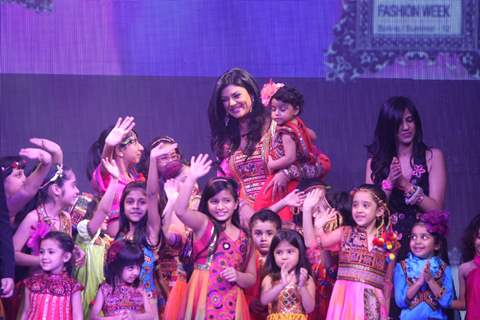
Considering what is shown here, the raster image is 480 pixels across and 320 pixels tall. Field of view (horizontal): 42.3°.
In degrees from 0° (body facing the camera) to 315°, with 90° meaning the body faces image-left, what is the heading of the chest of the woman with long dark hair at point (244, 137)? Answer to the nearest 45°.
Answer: approximately 0°

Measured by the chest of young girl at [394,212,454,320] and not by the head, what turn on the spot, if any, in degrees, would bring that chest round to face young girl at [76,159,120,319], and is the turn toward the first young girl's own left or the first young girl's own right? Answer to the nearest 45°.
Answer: approximately 90° to the first young girl's own right

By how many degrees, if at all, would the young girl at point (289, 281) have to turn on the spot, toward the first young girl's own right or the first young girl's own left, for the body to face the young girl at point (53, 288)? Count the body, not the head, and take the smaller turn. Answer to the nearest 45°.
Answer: approximately 90° to the first young girl's own right

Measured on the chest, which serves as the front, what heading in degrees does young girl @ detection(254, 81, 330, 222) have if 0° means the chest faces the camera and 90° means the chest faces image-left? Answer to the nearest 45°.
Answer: approximately 45°

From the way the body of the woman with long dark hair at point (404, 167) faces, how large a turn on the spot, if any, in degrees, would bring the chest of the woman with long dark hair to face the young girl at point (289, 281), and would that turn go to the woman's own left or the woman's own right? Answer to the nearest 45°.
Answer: approximately 45° to the woman's own right

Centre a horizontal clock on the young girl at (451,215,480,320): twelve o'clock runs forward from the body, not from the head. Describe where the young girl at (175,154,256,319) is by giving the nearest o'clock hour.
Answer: the young girl at (175,154,256,319) is roughly at 2 o'clock from the young girl at (451,215,480,320).

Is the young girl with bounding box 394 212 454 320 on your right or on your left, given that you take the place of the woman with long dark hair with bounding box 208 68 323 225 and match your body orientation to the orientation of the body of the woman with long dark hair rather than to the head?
on your left
